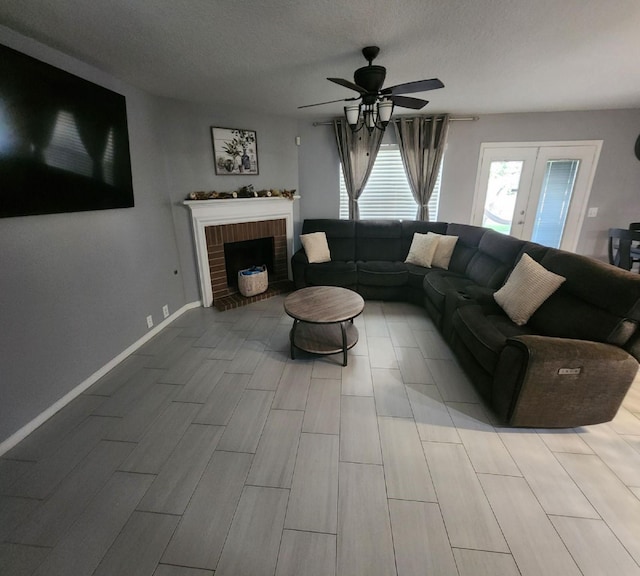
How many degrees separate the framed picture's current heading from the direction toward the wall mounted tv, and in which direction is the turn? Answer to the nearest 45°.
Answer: approximately 90° to its right

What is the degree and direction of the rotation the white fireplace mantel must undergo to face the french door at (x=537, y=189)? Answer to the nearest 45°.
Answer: approximately 45° to its left

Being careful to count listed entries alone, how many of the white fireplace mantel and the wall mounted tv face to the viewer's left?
0

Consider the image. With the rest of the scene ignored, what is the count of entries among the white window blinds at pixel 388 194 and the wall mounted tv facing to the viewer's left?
0

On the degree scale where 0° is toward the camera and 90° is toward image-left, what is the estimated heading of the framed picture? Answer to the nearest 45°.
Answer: approximately 315°

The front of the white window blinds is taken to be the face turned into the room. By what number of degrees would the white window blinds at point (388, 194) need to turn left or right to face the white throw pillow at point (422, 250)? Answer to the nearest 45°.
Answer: approximately 45° to its left

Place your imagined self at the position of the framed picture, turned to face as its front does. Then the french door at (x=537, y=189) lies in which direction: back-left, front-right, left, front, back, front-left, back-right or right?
front-left

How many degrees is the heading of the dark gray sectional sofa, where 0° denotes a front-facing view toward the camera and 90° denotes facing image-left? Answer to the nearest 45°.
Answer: approximately 45°
